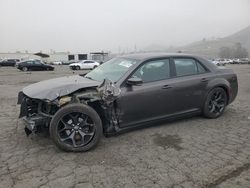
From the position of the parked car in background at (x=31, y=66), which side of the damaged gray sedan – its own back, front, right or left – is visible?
right

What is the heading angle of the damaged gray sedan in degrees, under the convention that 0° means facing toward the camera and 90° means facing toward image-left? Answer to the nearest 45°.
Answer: approximately 45°
